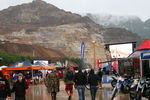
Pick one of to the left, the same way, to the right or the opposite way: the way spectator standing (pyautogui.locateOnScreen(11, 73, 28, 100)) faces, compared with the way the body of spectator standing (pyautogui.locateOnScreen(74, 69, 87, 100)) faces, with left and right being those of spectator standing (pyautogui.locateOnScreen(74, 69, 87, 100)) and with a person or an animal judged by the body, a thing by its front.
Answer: the opposite way

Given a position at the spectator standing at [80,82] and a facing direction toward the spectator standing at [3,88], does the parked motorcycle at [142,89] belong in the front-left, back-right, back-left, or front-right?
back-left

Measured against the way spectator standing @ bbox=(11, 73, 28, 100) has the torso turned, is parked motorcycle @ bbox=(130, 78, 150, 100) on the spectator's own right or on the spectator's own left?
on the spectator's own left

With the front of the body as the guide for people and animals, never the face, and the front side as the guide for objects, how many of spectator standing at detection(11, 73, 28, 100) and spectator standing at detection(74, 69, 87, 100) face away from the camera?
1

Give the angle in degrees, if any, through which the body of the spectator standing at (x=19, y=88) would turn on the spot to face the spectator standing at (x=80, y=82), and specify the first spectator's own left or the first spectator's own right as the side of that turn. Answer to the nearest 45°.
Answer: approximately 135° to the first spectator's own left
